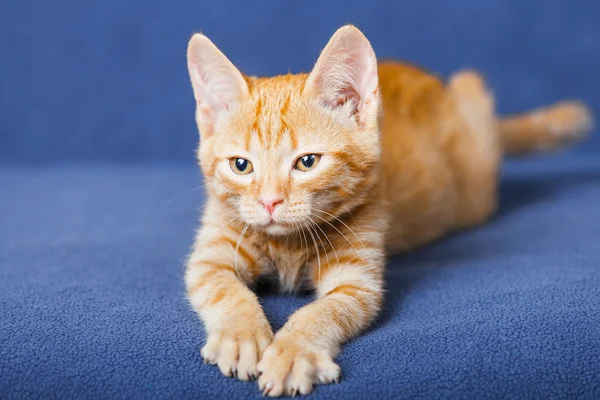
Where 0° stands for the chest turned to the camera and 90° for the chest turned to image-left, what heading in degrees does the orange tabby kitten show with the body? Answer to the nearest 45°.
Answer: approximately 45°
